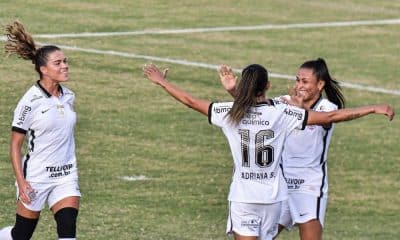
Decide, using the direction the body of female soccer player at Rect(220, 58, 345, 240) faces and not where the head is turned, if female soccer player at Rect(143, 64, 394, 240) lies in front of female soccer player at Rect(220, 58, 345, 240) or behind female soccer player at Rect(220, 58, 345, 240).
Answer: in front

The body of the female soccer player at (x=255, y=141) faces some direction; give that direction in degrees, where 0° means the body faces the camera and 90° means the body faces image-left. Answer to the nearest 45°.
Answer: approximately 180°

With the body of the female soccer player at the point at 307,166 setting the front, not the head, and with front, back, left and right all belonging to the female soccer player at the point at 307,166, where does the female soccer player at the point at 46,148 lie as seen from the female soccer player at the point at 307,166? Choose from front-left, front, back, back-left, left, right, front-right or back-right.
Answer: front-right

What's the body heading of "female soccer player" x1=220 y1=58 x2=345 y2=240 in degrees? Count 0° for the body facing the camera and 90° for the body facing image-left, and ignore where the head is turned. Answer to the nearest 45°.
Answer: approximately 45°

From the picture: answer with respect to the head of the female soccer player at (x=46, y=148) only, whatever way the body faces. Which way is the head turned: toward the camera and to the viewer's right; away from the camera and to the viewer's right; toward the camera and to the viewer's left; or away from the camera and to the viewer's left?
toward the camera and to the viewer's right

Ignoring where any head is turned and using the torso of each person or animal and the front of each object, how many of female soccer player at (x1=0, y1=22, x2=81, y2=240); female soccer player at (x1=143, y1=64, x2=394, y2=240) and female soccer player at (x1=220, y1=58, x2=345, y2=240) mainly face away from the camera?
1

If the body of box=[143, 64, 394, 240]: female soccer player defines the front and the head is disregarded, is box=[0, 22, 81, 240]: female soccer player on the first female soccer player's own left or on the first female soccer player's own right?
on the first female soccer player's own left

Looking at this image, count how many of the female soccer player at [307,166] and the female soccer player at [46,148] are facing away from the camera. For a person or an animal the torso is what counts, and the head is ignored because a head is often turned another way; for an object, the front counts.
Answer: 0

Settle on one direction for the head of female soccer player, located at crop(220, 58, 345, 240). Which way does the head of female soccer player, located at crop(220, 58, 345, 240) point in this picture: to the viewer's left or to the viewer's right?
to the viewer's left
